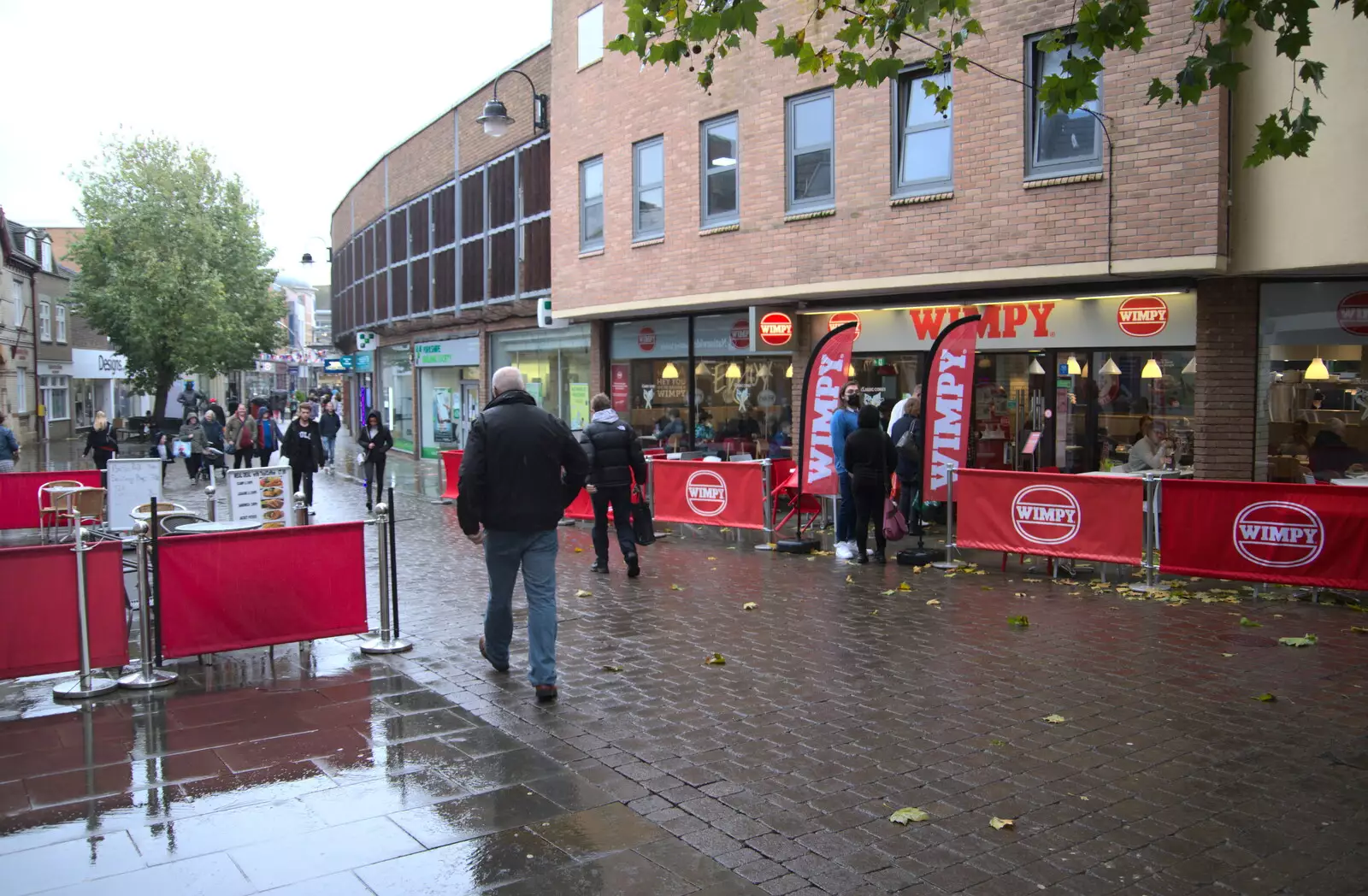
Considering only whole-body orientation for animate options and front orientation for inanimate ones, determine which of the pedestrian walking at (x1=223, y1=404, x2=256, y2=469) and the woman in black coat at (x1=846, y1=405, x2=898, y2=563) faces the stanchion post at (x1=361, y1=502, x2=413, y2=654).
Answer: the pedestrian walking

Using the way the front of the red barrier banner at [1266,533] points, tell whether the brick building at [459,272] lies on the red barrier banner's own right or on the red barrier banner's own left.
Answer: on the red barrier banner's own right

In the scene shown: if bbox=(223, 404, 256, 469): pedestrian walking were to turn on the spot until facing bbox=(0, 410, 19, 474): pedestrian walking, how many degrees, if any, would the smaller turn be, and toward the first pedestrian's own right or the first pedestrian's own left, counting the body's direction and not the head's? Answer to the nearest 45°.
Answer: approximately 90° to the first pedestrian's own right

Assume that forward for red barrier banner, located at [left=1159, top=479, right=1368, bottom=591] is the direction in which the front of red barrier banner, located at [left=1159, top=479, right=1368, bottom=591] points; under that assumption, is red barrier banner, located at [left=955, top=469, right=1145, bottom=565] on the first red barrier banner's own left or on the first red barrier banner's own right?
on the first red barrier banner's own right

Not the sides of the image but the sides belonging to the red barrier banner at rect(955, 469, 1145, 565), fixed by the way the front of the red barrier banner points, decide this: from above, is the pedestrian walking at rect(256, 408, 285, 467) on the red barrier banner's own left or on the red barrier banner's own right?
on the red barrier banner's own right

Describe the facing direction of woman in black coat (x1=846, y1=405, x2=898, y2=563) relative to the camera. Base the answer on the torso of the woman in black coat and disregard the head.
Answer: away from the camera

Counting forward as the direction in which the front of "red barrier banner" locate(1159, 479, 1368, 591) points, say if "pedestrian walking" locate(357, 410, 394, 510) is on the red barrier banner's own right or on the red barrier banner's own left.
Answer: on the red barrier banner's own right

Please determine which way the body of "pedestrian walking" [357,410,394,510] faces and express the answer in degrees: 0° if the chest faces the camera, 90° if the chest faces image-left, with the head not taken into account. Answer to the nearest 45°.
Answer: approximately 0°

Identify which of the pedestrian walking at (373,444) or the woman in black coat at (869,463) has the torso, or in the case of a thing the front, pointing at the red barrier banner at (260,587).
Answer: the pedestrian walking
